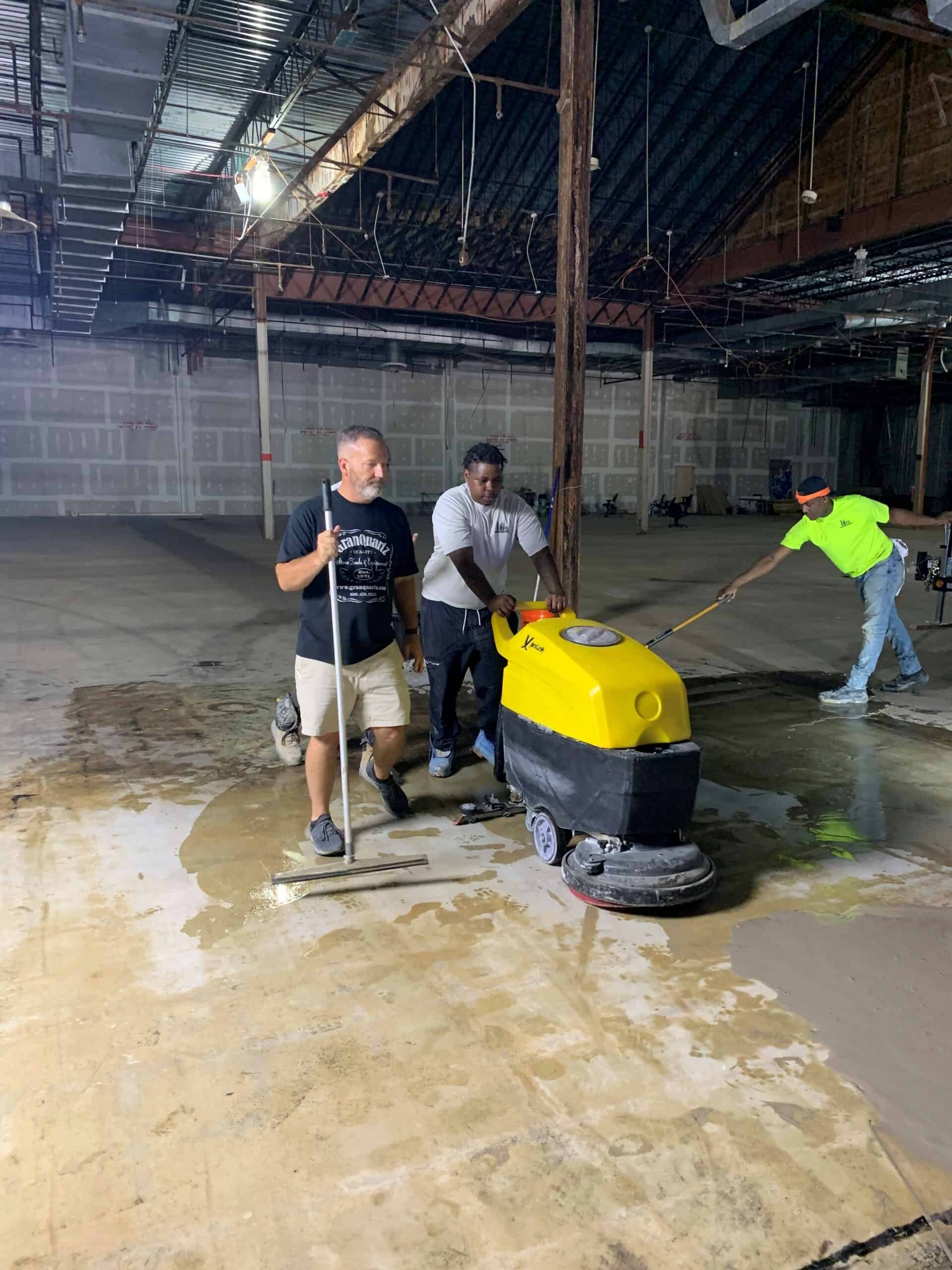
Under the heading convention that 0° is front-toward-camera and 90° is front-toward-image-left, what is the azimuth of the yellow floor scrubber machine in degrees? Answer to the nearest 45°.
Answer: approximately 315°

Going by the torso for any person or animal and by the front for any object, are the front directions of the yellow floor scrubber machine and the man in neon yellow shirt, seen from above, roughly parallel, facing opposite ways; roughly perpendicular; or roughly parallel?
roughly perpendicular

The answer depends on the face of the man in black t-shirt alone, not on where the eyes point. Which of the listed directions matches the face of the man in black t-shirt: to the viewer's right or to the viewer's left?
to the viewer's right

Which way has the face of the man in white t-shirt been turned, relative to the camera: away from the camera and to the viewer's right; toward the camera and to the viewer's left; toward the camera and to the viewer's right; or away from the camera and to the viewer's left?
toward the camera and to the viewer's right

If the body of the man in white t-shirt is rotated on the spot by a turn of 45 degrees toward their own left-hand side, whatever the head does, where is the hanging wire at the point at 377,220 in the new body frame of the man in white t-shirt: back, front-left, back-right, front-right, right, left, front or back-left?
left

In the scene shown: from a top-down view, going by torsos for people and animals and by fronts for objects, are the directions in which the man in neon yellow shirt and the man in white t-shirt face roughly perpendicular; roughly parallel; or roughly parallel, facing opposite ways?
roughly perpendicular

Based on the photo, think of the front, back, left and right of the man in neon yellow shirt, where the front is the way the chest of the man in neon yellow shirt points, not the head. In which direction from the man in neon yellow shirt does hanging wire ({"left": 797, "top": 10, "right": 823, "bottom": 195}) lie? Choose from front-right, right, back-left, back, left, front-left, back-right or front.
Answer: back-right

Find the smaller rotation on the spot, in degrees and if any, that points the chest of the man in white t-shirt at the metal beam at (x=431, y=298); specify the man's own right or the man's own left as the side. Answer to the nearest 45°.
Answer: approximately 135° to the man's own left

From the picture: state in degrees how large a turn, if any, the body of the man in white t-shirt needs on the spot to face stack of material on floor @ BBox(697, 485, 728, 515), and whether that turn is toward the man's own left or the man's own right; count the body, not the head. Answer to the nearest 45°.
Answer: approximately 135° to the man's own left

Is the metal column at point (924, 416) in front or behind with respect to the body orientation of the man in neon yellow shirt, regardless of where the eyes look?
behind
